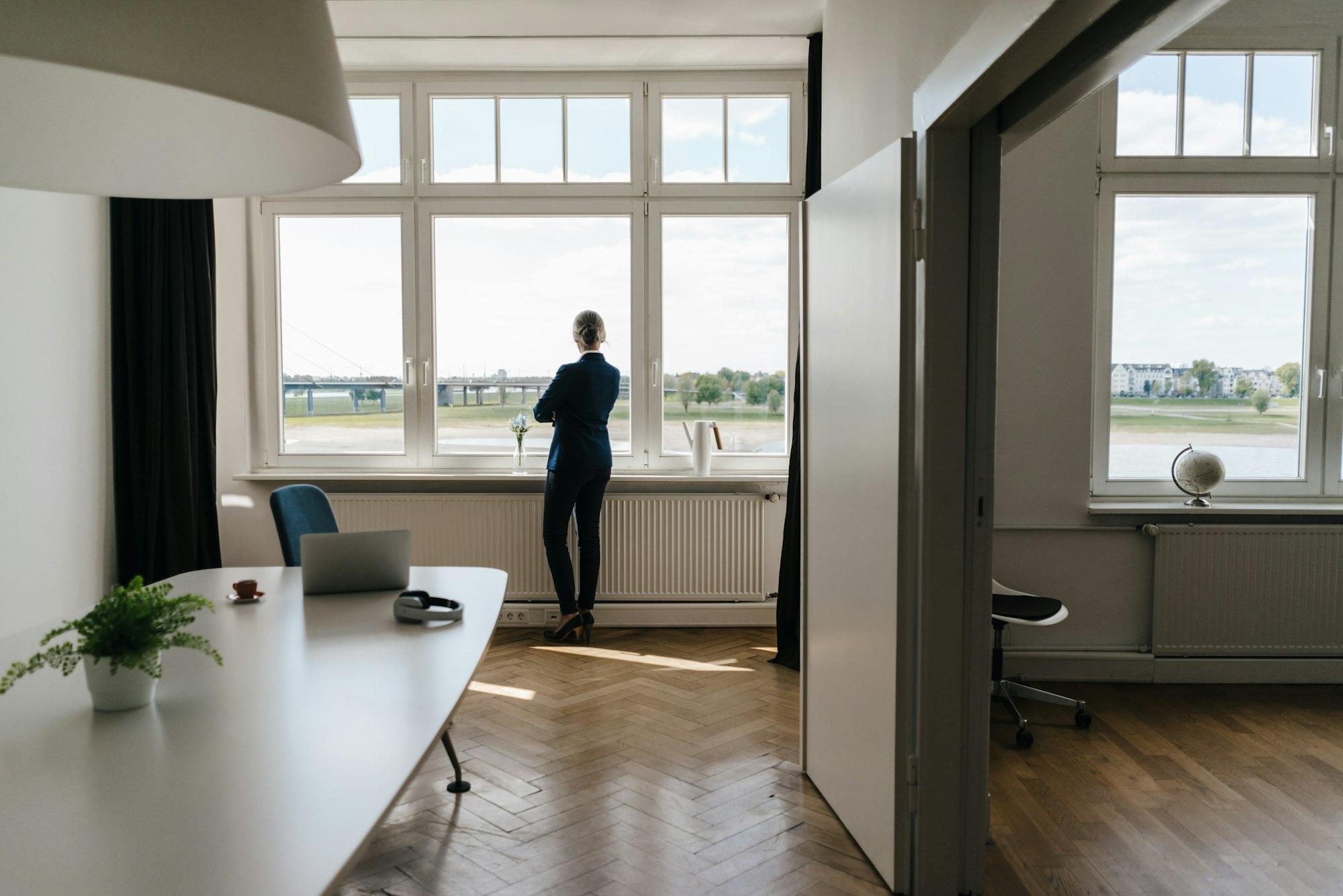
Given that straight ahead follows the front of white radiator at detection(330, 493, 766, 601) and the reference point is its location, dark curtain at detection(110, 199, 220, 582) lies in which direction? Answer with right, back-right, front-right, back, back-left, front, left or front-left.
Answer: right

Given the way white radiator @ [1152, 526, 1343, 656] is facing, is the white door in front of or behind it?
in front

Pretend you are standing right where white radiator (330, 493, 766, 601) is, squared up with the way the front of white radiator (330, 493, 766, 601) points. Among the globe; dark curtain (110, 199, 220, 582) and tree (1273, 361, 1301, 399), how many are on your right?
1

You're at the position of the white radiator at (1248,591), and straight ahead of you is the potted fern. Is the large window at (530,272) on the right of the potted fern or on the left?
right

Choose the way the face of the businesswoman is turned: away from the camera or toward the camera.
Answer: away from the camera

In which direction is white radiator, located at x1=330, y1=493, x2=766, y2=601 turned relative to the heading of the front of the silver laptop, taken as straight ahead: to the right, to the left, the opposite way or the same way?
the opposite way

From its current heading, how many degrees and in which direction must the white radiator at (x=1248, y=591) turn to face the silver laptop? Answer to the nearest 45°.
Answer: approximately 45° to its right

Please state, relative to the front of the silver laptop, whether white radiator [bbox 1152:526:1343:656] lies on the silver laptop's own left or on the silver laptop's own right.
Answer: on the silver laptop's own right

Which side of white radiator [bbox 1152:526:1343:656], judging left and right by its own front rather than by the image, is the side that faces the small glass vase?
right

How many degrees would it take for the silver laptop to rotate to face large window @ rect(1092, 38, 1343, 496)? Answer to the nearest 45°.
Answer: approximately 90° to its right

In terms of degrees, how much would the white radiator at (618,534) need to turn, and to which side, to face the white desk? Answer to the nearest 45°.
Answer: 0° — it already faces it

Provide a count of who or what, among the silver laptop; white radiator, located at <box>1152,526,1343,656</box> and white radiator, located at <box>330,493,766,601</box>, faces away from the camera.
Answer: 1

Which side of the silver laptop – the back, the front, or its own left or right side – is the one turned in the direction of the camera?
back

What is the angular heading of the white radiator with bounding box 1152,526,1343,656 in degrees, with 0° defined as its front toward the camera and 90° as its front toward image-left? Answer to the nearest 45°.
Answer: approximately 0°

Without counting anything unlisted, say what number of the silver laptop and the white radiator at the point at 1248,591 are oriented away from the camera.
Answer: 1
